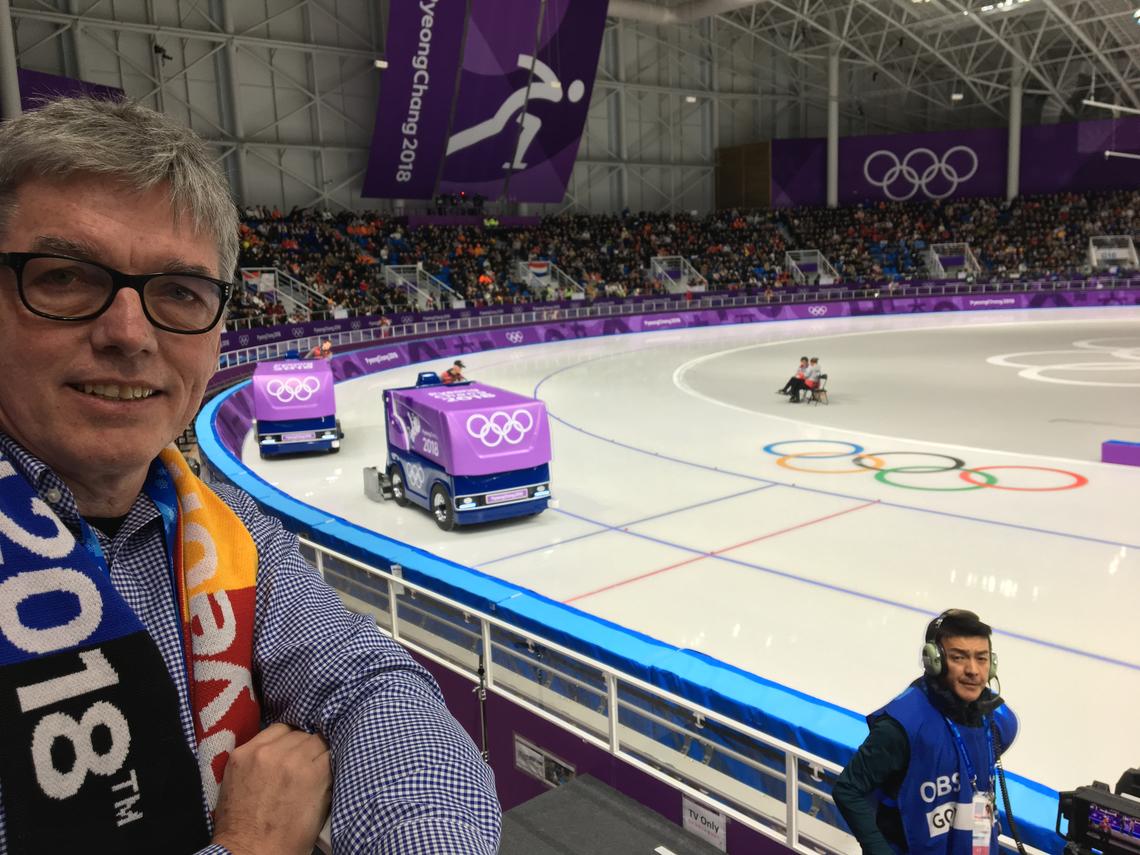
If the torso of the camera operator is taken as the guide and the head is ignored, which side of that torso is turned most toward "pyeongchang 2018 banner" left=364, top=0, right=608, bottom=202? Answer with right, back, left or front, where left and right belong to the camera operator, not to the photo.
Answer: back

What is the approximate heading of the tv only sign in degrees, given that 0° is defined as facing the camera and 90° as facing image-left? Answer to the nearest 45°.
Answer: approximately 45°

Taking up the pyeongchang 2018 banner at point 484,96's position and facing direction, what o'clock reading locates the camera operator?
The camera operator is roughly at 12 o'clock from the pyeongchang 2018 banner.

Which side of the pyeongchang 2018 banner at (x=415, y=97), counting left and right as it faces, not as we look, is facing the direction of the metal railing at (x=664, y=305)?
left

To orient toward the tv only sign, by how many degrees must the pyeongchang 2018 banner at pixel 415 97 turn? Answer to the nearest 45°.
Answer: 0° — it already faces it

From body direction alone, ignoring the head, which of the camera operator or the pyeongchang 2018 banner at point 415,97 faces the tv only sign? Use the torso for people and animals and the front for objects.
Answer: the pyeongchang 2018 banner

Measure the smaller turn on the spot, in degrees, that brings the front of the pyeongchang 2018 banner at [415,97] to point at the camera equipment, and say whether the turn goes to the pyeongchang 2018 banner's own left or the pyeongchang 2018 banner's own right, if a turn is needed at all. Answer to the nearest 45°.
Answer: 0° — it already faces it

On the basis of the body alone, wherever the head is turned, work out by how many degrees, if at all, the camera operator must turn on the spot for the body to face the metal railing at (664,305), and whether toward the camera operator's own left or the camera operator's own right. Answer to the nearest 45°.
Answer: approximately 135° to the camera operator's own left
